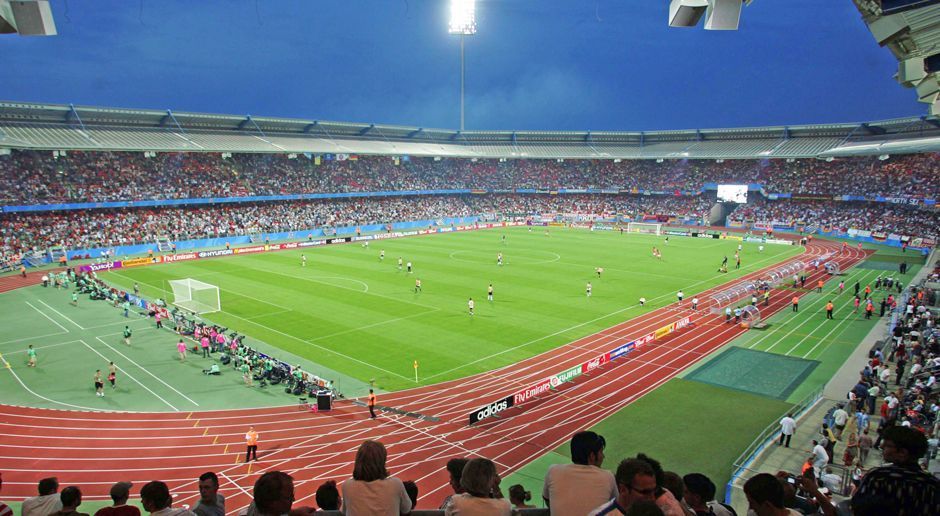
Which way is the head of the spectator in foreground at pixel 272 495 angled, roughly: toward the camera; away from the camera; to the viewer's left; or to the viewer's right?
away from the camera

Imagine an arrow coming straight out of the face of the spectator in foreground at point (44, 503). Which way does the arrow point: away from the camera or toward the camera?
away from the camera

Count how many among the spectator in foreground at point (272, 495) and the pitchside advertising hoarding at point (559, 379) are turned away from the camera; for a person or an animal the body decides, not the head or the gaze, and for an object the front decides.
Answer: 1

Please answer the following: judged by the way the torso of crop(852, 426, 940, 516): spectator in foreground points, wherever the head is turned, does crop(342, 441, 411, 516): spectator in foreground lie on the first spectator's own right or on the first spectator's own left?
on the first spectator's own left

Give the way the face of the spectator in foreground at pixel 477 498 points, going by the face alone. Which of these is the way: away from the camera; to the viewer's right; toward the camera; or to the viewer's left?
away from the camera

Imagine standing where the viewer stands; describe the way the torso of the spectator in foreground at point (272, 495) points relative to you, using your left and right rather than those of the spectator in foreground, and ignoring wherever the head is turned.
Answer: facing away from the viewer

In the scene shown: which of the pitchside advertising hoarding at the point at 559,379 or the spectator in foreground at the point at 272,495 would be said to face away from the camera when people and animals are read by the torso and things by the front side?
the spectator in foreground

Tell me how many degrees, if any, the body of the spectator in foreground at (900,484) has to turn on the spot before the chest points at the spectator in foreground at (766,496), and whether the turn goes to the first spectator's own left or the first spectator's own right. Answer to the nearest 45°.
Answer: approximately 90° to the first spectator's own left

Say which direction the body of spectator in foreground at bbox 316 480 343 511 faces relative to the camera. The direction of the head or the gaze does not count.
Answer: away from the camera

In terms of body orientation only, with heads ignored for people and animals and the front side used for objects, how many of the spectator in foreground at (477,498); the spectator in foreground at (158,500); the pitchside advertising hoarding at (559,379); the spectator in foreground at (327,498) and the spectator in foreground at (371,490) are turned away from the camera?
4

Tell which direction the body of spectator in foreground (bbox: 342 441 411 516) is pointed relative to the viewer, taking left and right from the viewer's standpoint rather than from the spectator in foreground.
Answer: facing away from the viewer

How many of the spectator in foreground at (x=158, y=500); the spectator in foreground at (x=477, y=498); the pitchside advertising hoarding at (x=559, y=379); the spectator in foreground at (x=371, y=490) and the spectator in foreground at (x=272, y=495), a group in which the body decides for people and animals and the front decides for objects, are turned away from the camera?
4

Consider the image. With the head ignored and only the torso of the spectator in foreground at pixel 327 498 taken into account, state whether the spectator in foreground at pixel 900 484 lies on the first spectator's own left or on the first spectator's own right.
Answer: on the first spectator's own right

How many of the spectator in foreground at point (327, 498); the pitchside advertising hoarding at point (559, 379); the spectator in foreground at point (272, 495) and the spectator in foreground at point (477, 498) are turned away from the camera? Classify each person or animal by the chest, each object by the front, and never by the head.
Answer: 3

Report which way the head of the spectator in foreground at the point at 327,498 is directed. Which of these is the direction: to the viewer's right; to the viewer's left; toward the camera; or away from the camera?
away from the camera

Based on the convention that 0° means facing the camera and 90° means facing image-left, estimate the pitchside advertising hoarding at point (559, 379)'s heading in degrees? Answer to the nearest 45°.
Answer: approximately 315°
